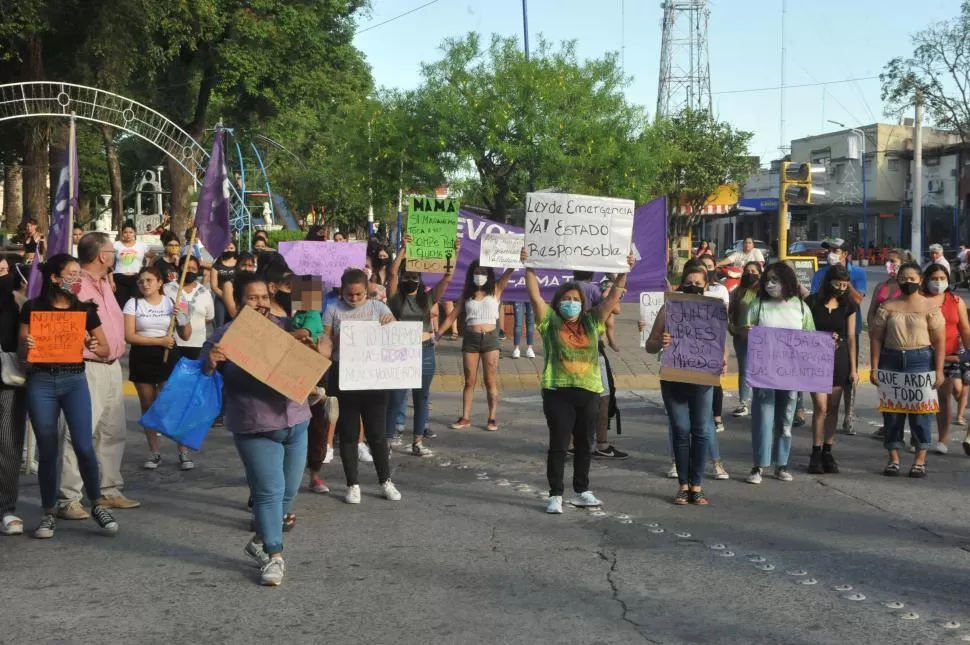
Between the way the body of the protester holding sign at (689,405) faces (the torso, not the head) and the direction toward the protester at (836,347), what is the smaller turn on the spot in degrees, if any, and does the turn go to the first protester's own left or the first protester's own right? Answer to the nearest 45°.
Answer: approximately 135° to the first protester's own left

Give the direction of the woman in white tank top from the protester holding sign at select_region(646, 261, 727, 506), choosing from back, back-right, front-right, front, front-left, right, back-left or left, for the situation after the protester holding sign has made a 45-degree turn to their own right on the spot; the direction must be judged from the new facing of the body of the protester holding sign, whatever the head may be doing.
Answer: right

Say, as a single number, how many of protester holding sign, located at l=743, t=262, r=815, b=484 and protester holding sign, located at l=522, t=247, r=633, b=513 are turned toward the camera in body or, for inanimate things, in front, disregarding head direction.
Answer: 2

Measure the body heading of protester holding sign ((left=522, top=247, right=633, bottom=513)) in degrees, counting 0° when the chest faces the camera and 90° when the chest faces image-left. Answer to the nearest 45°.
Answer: approximately 0°

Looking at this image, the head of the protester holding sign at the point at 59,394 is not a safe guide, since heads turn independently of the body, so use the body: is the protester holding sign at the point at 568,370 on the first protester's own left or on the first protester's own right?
on the first protester's own left

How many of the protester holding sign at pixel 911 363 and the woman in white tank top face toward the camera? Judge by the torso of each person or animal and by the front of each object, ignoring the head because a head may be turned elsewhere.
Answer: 2

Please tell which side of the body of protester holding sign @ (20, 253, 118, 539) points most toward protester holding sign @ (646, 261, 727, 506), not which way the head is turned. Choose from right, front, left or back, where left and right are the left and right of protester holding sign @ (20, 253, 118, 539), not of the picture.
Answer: left

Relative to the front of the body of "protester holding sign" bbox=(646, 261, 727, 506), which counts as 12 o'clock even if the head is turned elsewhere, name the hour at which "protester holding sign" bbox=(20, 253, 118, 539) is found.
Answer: "protester holding sign" bbox=(20, 253, 118, 539) is roughly at 2 o'clock from "protester holding sign" bbox=(646, 261, 727, 506).

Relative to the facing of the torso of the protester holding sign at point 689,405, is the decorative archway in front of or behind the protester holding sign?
behind
